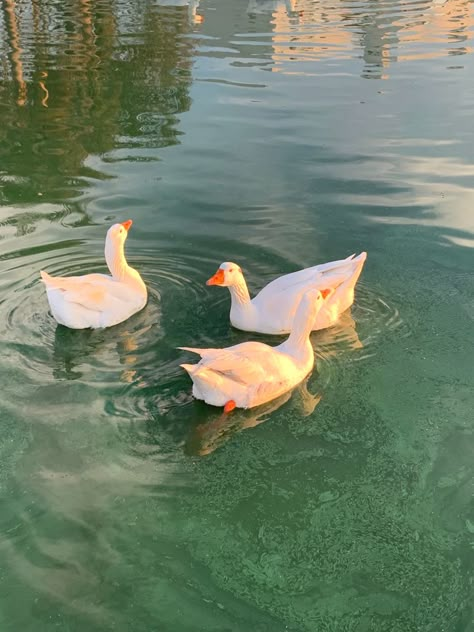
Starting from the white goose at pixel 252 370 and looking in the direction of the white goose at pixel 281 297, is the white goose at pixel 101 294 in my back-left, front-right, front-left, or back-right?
front-left

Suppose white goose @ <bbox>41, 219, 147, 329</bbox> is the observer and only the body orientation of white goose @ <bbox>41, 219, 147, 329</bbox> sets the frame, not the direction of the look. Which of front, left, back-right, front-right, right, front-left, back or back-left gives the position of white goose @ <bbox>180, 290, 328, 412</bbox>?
front-right

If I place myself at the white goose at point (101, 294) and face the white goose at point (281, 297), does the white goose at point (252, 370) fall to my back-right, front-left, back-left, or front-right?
front-right

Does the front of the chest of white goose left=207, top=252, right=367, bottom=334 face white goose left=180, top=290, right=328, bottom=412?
no

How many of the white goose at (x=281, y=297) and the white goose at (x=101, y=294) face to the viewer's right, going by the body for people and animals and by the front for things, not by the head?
1

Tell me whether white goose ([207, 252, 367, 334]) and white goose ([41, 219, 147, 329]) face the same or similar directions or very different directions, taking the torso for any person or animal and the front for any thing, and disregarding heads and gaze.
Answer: very different directions

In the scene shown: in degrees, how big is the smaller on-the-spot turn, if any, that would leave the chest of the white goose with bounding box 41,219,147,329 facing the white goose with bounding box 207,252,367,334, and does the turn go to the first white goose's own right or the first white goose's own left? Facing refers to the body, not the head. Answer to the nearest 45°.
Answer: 0° — it already faces it

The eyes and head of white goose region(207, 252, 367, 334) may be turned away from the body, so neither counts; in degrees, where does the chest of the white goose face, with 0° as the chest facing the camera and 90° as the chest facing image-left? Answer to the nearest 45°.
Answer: approximately 90°

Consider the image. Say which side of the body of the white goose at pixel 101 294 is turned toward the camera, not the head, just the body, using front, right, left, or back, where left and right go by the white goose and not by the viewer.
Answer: right

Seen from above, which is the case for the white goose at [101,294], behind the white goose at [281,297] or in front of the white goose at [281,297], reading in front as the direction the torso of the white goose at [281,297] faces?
in front

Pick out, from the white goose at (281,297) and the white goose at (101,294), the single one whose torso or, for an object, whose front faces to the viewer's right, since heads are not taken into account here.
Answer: the white goose at (101,294)
